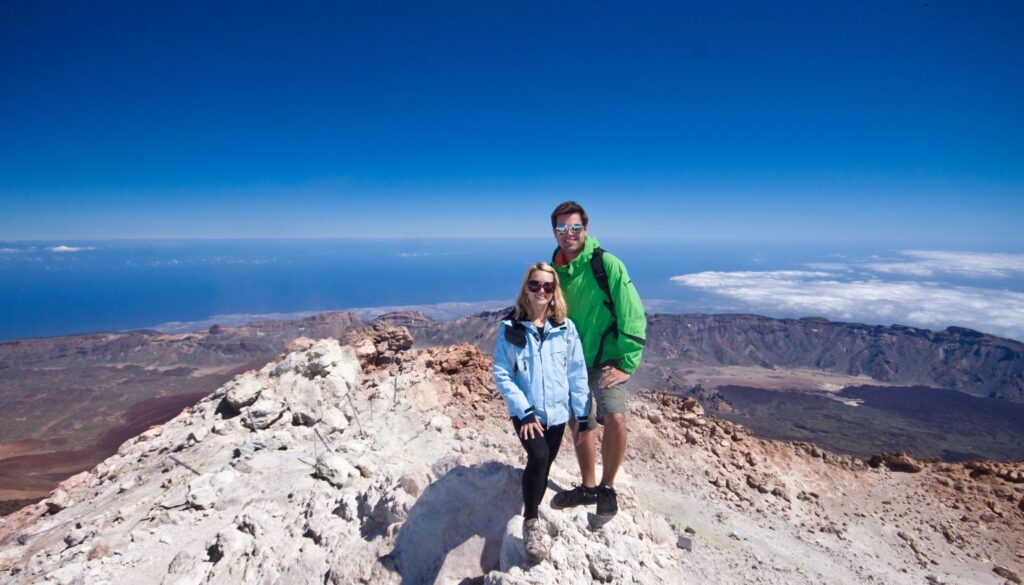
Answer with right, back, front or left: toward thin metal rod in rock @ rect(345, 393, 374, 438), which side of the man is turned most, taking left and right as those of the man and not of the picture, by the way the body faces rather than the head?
right

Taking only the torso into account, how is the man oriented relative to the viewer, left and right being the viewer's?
facing the viewer and to the left of the viewer

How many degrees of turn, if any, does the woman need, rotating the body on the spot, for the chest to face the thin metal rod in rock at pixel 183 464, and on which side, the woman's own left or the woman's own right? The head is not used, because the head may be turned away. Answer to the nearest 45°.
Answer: approximately 135° to the woman's own right

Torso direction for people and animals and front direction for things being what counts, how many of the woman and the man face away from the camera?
0

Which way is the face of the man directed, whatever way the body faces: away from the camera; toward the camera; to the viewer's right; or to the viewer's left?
toward the camera

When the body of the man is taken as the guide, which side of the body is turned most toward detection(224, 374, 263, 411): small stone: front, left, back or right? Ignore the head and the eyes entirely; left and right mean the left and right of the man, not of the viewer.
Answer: right

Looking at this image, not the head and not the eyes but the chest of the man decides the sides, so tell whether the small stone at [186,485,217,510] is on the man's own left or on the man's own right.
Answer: on the man's own right

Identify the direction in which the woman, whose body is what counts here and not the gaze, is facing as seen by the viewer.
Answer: toward the camera

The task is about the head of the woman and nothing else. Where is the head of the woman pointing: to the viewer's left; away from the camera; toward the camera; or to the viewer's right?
toward the camera

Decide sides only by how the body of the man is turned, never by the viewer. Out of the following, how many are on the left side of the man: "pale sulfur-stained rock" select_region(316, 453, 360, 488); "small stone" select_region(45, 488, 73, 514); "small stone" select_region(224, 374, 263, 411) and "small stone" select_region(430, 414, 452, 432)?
0

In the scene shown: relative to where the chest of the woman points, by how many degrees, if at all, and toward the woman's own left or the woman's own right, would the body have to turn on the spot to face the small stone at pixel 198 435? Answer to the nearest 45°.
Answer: approximately 135° to the woman's own right

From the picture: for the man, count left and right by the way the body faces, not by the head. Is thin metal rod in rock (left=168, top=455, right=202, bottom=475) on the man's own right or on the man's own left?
on the man's own right
